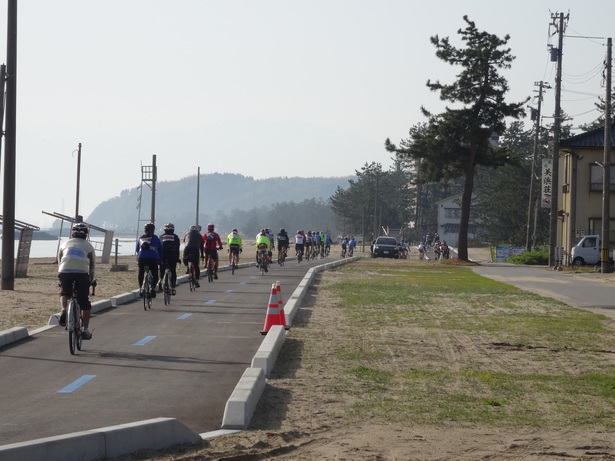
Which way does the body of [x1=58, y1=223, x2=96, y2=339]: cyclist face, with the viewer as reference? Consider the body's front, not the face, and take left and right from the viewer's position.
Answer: facing away from the viewer

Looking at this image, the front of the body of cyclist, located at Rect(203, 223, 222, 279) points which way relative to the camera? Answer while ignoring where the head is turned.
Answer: away from the camera

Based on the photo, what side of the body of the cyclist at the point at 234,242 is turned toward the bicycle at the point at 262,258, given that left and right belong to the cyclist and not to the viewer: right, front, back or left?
right

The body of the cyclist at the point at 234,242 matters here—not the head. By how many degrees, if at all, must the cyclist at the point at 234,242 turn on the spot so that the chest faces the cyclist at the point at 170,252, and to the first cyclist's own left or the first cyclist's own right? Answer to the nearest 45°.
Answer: approximately 180°

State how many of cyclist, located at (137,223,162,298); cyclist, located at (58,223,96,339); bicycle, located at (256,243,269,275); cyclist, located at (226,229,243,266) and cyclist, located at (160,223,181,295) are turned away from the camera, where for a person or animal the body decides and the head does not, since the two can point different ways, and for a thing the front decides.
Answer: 5

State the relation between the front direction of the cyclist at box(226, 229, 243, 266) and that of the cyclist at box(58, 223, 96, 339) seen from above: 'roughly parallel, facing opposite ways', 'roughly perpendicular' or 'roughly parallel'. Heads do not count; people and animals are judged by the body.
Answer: roughly parallel

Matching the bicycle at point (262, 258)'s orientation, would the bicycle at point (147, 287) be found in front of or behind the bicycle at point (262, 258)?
behind

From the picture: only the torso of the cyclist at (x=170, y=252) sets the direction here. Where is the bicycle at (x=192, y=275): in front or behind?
in front

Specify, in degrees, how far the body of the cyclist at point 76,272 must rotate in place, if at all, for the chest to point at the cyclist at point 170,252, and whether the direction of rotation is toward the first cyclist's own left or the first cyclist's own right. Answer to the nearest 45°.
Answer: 0° — they already face them

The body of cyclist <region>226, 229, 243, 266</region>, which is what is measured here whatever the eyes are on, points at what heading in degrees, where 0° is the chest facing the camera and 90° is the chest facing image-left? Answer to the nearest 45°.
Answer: approximately 180°

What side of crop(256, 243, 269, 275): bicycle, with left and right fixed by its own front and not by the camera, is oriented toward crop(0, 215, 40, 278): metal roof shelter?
left

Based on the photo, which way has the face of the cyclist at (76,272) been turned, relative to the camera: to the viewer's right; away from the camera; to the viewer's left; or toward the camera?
away from the camera

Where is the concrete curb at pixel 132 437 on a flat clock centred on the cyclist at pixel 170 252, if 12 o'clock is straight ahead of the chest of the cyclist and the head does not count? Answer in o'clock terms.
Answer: The concrete curb is roughly at 6 o'clock from the cyclist.

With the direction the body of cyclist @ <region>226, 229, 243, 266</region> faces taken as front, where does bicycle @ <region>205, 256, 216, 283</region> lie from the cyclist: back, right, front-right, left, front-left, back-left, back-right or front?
back
